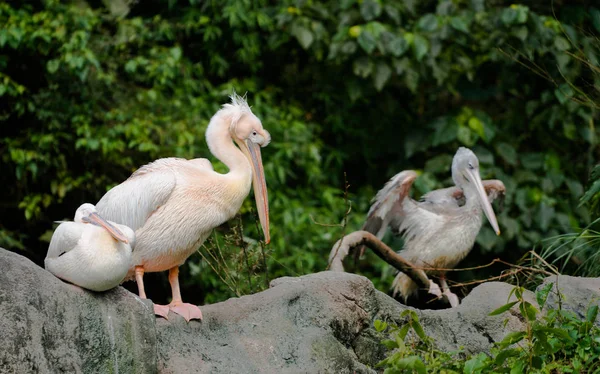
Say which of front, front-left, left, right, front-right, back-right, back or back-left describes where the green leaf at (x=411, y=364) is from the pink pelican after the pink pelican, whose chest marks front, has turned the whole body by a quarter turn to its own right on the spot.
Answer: front-left

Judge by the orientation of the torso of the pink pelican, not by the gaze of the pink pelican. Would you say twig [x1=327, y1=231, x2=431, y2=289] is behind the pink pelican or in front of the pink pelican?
in front

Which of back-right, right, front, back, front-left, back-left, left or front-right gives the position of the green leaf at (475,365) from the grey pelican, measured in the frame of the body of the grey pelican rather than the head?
front-right

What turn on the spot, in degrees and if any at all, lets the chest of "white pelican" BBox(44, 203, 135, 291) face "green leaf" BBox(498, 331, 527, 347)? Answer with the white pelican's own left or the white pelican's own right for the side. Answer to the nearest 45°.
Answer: approximately 45° to the white pelican's own left

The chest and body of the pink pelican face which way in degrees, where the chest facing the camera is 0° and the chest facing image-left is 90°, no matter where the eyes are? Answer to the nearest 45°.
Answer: approximately 270°

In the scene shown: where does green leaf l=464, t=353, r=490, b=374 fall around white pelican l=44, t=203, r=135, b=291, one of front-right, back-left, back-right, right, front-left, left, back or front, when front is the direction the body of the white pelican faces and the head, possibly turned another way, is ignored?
front-left

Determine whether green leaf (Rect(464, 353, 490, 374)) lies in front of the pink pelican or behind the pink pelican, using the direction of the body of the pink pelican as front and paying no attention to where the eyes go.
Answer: in front

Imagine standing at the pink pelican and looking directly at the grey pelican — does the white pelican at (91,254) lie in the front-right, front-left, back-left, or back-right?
back-right

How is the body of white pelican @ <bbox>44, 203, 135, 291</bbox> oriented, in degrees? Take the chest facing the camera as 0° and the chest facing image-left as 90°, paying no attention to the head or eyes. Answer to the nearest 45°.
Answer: approximately 315°

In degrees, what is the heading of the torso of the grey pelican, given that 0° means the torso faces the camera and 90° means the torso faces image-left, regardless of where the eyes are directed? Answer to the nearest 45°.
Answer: approximately 315°

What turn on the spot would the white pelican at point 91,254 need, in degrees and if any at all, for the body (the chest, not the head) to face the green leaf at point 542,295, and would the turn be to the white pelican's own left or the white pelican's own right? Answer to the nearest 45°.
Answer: approximately 45° to the white pelican's own left

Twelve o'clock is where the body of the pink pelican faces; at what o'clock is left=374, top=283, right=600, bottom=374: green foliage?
The green foliage is roughly at 1 o'clock from the pink pelican.

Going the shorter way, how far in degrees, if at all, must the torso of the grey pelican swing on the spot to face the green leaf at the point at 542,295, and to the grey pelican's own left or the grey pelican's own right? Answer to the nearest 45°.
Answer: approximately 45° to the grey pelican's own right
